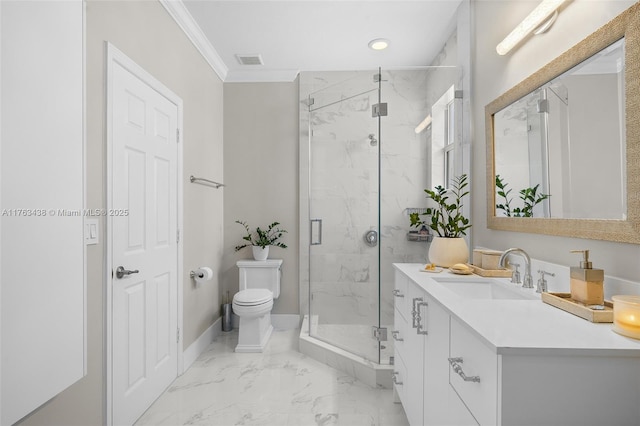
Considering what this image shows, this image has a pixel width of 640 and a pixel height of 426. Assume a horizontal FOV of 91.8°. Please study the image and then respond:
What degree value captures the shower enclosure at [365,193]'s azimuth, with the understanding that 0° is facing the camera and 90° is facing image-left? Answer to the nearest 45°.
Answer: approximately 45°

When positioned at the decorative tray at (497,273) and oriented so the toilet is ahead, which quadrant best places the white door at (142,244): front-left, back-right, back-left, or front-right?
front-left

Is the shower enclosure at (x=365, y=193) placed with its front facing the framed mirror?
no

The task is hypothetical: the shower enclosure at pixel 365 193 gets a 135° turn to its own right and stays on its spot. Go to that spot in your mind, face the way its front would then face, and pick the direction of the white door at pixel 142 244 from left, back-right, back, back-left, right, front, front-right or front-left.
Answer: back-left

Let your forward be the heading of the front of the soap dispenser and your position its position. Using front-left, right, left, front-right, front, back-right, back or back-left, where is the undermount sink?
front-right

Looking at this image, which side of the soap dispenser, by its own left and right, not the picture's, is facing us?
left

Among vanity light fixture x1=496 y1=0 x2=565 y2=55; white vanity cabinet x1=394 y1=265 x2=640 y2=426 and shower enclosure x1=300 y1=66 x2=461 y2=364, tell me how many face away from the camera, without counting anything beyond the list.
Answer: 0

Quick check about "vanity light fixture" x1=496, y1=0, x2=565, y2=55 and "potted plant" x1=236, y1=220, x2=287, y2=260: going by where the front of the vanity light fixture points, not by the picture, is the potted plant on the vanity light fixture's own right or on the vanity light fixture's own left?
on the vanity light fixture's own right

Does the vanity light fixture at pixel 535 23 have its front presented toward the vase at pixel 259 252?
no

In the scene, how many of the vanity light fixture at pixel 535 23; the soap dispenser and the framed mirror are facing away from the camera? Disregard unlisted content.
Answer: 0

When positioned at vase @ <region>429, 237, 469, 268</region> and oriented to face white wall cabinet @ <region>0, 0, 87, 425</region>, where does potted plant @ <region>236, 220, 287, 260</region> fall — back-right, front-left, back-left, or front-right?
front-right

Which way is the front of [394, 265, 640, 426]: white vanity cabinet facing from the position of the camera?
facing the viewer and to the left of the viewer

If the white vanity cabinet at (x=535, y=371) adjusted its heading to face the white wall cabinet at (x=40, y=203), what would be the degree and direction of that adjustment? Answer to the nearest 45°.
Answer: approximately 45° to its left

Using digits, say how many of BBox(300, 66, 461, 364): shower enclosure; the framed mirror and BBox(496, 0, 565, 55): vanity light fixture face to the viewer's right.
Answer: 0

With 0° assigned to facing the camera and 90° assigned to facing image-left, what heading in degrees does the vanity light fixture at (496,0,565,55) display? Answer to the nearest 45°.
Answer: approximately 45°

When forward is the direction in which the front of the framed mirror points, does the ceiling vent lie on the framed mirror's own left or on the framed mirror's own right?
on the framed mirror's own right

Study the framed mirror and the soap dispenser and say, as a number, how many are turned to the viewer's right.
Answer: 0
